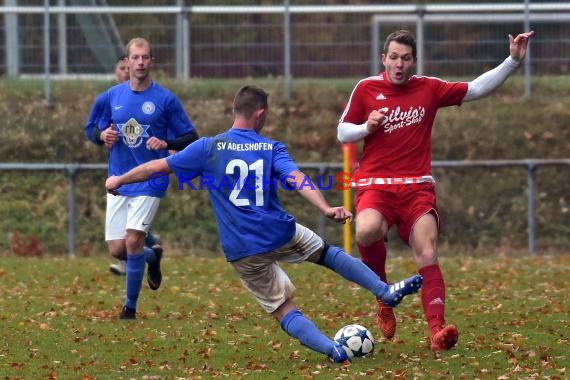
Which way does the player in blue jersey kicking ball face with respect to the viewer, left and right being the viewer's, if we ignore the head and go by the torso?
facing away from the viewer and to the right of the viewer

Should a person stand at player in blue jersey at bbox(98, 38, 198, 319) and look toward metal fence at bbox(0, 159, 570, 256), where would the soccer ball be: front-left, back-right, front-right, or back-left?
back-right

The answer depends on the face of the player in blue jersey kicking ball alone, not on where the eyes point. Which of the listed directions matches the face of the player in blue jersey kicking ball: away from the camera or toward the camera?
away from the camera

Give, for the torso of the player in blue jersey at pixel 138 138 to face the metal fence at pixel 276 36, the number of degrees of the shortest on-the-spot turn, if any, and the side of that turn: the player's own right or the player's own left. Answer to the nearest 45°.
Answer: approximately 180°

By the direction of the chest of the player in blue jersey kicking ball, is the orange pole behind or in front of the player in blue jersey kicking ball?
in front

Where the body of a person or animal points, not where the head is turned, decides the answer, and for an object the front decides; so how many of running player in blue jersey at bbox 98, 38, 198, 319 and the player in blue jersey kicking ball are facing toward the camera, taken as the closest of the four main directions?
1

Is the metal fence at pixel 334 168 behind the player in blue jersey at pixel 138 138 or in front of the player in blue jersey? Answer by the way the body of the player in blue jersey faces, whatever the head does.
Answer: behind

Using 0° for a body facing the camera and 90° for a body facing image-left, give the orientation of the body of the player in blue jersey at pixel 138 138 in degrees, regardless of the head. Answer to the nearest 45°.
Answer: approximately 0°
